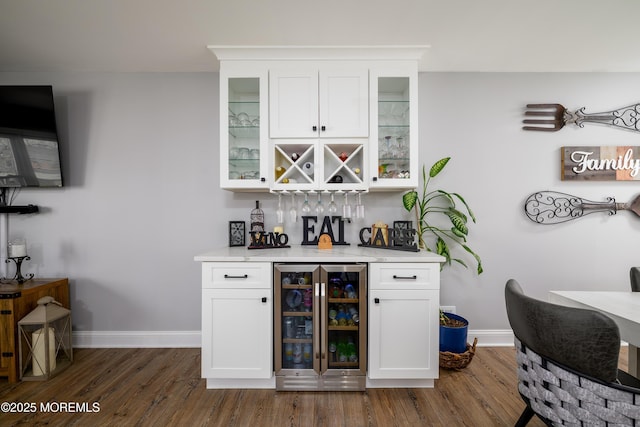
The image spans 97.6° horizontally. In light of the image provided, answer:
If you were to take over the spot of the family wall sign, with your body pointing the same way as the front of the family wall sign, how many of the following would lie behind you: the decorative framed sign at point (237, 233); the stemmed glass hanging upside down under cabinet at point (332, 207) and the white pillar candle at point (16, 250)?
0

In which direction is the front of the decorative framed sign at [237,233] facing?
toward the camera

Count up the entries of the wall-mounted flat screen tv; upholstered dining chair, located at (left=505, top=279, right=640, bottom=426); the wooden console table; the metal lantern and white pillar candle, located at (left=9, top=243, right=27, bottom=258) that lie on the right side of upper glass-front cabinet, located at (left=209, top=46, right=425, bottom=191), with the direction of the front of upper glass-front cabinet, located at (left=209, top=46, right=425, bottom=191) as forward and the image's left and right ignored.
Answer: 4

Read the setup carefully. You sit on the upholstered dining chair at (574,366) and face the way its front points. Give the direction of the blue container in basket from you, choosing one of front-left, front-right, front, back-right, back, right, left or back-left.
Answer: left

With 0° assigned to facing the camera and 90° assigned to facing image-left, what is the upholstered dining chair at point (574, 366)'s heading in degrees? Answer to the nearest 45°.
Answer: approximately 225°

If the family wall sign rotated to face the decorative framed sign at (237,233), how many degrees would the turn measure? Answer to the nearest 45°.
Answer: approximately 45° to its right

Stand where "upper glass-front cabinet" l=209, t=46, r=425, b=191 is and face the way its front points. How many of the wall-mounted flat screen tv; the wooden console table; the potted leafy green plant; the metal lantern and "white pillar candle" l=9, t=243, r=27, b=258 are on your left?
1

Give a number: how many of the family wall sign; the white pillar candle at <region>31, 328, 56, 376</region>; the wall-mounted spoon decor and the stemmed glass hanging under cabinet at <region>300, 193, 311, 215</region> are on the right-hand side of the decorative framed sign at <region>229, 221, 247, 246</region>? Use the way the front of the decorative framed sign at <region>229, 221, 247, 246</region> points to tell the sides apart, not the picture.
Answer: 1

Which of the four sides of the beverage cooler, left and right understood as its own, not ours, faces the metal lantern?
right

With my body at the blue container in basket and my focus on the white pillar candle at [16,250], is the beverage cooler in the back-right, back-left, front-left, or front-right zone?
front-left

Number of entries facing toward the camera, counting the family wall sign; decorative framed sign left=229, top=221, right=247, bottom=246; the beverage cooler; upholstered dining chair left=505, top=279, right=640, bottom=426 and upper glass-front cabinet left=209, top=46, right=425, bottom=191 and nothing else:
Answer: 4

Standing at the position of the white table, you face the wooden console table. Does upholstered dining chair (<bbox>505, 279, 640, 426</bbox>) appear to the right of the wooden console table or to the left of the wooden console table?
left

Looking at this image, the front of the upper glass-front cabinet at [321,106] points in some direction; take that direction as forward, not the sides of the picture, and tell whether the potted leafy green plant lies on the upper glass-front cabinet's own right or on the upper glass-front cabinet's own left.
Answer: on the upper glass-front cabinet's own left

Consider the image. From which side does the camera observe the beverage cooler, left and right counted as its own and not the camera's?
front

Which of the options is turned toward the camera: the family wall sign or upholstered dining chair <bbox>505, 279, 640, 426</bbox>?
the family wall sign

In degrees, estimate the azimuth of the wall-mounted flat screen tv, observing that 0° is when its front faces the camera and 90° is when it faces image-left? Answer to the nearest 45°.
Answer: approximately 0°

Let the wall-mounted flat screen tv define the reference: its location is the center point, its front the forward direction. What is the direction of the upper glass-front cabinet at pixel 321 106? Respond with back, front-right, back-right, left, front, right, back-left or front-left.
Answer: front-left

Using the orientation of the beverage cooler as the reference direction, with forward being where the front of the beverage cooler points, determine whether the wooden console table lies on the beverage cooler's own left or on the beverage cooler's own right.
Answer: on the beverage cooler's own right
